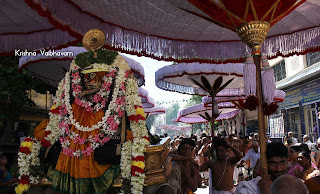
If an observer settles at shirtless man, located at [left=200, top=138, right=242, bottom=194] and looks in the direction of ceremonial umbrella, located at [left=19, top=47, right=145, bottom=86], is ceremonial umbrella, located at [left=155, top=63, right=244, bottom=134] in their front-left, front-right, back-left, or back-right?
front-right

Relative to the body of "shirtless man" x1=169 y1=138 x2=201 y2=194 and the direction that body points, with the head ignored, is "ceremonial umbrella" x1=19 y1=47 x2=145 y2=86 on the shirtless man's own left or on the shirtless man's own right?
on the shirtless man's own right

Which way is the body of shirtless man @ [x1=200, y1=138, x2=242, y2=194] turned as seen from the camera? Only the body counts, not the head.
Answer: toward the camera

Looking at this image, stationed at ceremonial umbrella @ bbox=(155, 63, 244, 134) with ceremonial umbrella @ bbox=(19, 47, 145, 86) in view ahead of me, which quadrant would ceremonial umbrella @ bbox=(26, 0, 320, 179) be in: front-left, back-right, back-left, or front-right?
front-left

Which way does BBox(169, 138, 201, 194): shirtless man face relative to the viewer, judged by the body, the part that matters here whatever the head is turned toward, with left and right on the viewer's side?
facing the viewer and to the left of the viewer

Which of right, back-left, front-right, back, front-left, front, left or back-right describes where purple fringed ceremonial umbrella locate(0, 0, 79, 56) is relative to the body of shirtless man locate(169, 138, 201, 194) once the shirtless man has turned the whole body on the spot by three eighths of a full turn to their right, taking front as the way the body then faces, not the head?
left

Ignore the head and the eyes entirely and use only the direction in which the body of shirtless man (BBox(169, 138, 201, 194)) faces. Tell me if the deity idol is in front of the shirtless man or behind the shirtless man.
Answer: in front

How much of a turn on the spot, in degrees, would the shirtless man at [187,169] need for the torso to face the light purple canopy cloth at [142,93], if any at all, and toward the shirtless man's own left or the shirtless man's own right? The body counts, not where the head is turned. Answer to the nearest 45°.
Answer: approximately 135° to the shirtless man's own right
